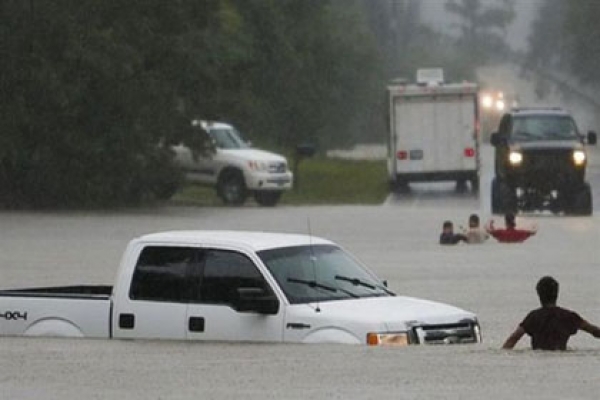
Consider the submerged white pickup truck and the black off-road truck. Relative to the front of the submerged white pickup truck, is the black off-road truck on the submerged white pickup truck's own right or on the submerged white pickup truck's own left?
on the submerged white pickup truck's own left

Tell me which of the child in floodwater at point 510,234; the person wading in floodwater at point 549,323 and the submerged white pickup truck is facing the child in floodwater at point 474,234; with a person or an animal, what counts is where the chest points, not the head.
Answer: the person wading in floodwater

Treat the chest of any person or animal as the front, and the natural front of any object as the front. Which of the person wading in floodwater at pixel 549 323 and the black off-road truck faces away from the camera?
the person wading in floodwater

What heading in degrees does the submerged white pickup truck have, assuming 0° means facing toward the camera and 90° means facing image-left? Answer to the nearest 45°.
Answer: approximately 315°

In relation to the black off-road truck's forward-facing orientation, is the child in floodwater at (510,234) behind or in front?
in front

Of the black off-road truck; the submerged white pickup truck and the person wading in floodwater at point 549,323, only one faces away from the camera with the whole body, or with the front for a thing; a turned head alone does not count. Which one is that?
the person wading in floodwater

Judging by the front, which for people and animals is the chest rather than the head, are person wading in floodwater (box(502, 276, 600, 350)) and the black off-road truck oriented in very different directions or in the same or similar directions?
very different directions

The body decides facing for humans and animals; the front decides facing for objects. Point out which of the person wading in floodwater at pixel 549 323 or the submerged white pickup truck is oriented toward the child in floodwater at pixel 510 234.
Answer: the person wading in floodwater

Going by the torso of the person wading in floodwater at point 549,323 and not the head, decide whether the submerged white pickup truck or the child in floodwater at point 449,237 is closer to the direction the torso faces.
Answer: the child in floodwater

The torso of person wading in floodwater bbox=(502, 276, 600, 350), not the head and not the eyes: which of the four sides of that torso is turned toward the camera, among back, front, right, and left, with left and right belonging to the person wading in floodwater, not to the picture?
back

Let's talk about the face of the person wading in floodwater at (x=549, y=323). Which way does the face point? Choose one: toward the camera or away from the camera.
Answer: away from the camera

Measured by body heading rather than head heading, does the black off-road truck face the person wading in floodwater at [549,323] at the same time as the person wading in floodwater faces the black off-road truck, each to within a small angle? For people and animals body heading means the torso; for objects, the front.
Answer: yes

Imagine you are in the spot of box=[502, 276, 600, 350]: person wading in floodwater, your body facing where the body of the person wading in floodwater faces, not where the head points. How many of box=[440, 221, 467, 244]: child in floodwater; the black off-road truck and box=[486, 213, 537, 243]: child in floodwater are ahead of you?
3
